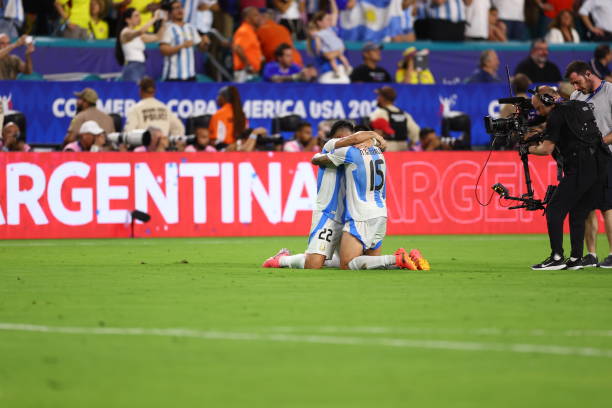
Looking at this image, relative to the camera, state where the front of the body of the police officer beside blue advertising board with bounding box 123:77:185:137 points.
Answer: away from the camera

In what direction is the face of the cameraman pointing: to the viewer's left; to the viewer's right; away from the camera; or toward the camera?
to the viewer's left

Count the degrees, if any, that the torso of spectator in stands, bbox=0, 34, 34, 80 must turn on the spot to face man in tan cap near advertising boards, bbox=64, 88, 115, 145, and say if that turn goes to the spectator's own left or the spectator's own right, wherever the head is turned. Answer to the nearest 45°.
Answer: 0° — they already face them

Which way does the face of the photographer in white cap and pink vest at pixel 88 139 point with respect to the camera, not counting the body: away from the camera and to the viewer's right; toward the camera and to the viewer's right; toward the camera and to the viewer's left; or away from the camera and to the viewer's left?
toward the camera and to the viewer's right

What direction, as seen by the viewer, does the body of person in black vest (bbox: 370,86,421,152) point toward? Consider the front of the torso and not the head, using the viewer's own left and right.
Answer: facing away from the viewer and to the left of the viewer

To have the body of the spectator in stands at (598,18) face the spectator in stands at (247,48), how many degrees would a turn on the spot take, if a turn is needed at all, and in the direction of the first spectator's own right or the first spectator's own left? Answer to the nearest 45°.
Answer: approximately 45° to the first spectator's own right
